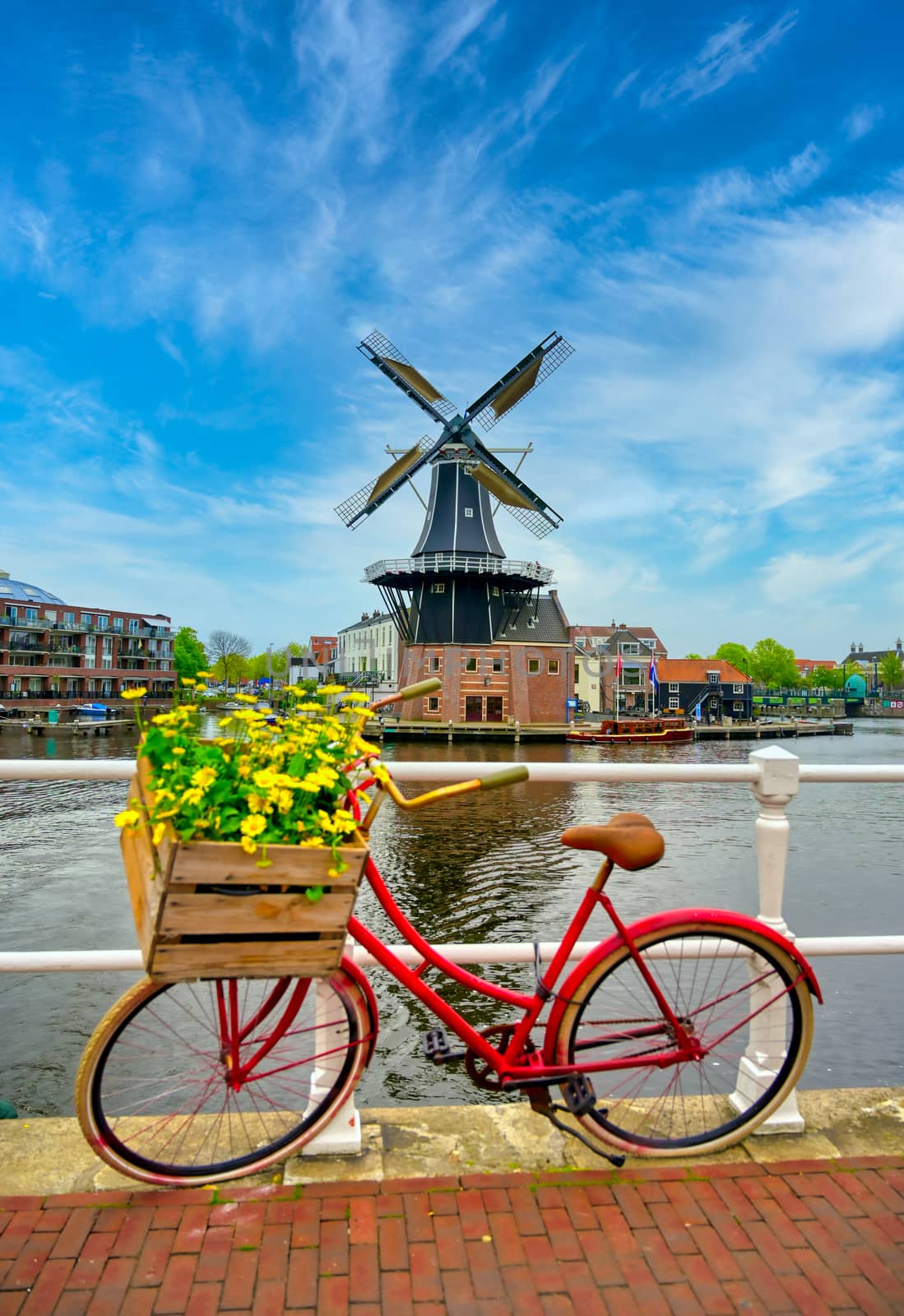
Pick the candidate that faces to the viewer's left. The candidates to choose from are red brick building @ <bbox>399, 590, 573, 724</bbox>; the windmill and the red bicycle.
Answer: the red bicycle

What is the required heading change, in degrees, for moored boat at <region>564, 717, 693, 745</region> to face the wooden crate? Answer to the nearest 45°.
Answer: approximately 90° to its left

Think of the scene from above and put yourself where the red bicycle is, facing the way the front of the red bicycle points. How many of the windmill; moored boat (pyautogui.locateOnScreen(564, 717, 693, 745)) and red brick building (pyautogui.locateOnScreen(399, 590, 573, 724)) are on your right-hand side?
3

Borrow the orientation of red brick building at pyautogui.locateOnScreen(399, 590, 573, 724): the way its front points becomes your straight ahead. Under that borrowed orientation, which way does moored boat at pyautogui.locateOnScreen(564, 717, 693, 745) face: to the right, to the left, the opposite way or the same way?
to the right

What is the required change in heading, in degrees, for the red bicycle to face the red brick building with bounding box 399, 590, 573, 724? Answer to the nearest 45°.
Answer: approximately 90° to its right

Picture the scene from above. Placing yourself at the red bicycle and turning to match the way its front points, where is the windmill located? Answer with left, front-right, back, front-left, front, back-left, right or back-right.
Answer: right

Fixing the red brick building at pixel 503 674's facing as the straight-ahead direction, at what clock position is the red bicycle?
The red bicycle is roughly at 12 o'clock from the red brick building.

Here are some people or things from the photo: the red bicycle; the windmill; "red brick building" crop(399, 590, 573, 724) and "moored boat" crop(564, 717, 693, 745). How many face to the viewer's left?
2

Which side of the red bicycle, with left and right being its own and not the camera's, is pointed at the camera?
left

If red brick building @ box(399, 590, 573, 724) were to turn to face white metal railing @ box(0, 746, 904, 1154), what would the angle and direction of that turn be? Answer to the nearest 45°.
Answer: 0° — it already faces it

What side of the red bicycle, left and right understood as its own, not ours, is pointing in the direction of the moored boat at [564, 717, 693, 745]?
right

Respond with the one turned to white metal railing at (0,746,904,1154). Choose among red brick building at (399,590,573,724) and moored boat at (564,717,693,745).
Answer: the red brick building
